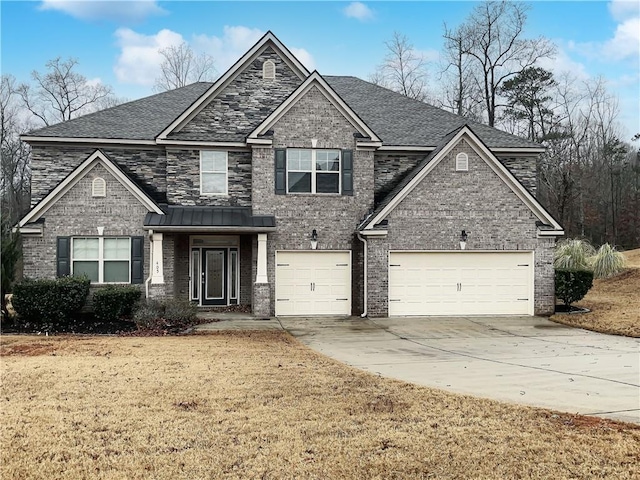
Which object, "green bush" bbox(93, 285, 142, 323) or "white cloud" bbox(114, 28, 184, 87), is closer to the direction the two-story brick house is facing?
the green bush

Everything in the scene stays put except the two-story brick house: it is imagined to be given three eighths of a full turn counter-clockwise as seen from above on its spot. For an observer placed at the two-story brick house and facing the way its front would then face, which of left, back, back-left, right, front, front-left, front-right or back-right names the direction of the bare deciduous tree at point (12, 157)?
left

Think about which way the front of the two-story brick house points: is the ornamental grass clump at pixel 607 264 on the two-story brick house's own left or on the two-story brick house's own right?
on the two-story brick house's own left

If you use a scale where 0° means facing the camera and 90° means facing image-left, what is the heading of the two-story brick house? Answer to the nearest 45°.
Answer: approximately 0°

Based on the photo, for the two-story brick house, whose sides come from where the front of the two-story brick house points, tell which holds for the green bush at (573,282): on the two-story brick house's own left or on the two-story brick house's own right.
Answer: on the two-story brick house's own left

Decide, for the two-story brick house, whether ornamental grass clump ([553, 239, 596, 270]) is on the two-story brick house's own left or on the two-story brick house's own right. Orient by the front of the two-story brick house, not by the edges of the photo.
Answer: on the two-story brick house's own left
